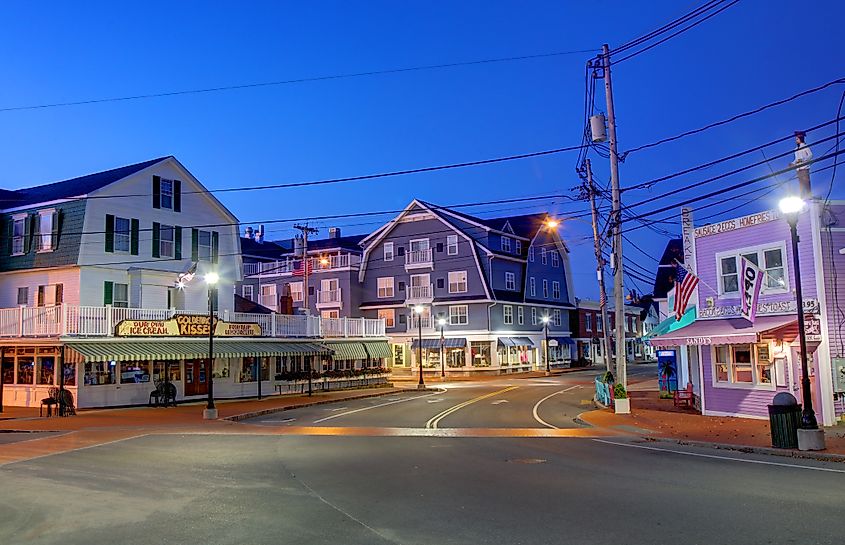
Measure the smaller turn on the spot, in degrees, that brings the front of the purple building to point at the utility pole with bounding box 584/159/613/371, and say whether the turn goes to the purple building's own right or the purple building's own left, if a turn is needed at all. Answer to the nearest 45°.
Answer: approximately 90° to the purple building's own right

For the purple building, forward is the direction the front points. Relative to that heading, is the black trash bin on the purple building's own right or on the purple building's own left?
on the purple building's own left

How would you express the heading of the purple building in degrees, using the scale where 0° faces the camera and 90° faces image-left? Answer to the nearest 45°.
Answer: approximately 45°

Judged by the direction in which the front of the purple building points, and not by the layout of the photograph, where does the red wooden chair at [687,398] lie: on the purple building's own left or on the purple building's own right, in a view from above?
on the purple building's own right

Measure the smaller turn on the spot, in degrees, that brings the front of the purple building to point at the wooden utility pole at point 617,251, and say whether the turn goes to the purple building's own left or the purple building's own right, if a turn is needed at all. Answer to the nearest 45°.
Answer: approximately 90° to the purple building's own right
